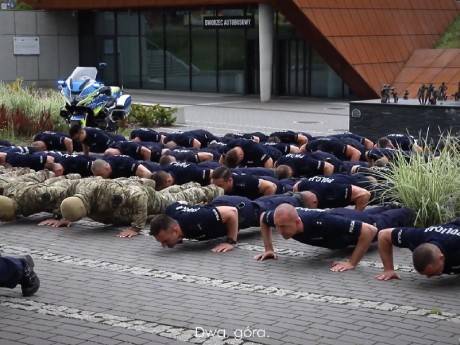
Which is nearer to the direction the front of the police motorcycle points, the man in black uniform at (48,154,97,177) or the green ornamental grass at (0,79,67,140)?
the man in black uniform

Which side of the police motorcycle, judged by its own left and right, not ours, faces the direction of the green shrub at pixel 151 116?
back

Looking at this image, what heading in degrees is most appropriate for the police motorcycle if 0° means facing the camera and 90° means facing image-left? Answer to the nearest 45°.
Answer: approximately 45°

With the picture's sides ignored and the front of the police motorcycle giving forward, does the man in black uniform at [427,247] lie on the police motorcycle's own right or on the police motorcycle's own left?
on the police motorcycle's own left

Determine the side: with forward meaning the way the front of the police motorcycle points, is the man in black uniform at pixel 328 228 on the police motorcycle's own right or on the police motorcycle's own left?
on the police motorcycle's own left

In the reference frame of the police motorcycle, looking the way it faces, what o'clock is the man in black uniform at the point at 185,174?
The man in black uniform is roughly at 10 o'clock from the police motorcycle.

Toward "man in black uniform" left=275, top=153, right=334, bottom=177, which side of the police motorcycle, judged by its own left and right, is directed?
left

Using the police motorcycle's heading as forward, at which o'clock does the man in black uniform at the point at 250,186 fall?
The man in black uniform is roughly at 10 o'clock from the police motorcycle.
